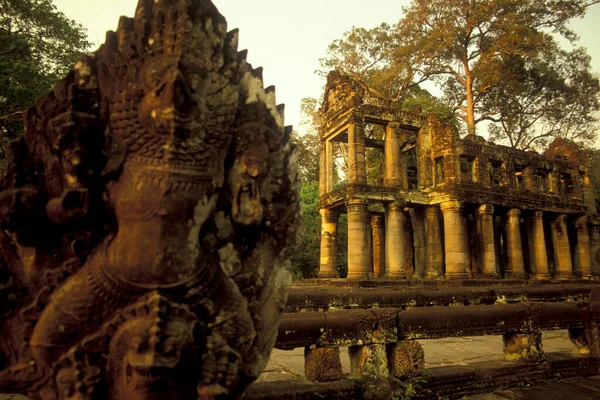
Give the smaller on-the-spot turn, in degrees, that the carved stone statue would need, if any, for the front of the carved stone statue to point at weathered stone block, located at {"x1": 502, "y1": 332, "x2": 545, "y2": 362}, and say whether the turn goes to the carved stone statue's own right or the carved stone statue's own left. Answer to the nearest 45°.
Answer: approximately 90° to the carved stone statue's own left

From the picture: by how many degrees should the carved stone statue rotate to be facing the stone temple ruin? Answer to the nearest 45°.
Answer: approximately 135° to its left

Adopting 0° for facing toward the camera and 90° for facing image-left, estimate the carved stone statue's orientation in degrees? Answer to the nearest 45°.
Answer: approximately 0°
